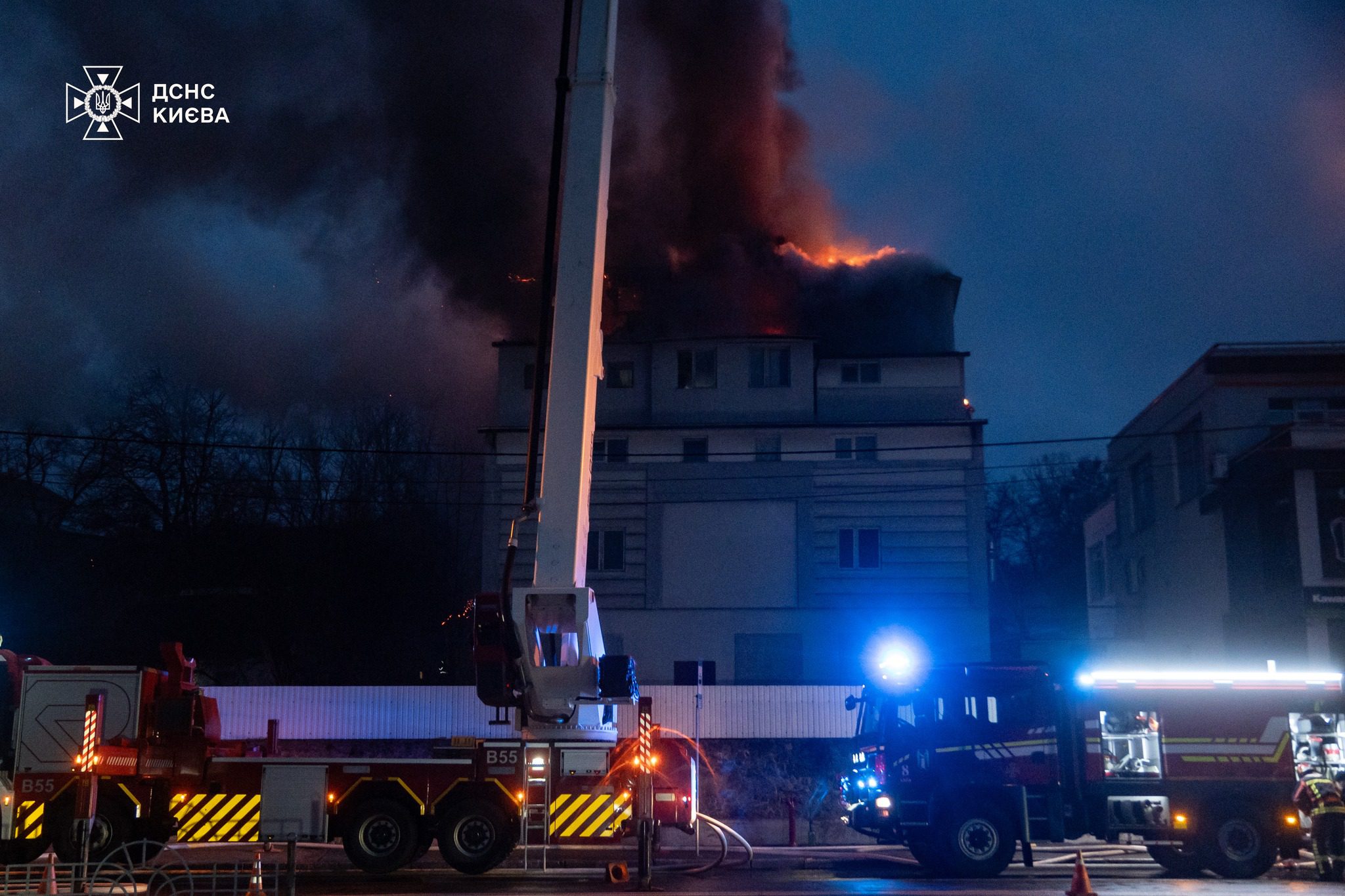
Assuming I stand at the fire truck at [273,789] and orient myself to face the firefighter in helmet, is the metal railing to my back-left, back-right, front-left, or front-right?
back-right

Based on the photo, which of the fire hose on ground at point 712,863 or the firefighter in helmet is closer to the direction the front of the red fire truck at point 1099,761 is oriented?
the fire hose on ground

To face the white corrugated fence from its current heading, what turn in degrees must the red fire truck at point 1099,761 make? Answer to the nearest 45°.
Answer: approximately 45° to its right

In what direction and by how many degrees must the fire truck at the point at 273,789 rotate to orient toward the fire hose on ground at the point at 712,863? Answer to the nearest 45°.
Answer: approximately 180°

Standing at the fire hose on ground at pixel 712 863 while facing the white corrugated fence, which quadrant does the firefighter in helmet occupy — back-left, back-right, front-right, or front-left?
back-right

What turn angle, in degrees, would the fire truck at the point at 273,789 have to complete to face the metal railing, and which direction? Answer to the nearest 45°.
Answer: approximately 45° to its left

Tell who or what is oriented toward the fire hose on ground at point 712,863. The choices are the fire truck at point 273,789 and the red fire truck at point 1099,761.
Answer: the red fire truck

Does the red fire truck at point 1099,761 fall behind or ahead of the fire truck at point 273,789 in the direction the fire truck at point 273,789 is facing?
behind

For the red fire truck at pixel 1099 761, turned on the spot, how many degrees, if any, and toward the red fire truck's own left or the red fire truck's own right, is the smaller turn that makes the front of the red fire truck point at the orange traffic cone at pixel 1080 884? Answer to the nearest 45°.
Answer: approximately 90° to the red fire truck's own left

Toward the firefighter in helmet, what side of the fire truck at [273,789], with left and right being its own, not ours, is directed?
back

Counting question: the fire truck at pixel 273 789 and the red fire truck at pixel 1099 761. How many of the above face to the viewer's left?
2

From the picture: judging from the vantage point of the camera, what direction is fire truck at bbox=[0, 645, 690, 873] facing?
facing to the left of the viewer

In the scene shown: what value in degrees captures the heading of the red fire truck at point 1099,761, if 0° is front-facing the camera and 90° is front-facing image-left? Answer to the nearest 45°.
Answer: approximately 90°

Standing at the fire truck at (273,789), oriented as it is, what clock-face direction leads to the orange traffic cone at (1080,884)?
The orange traffic cone is roughly at 7 o'clock from the fire truck.
